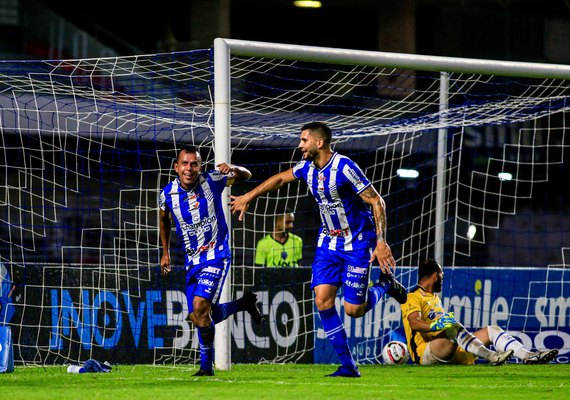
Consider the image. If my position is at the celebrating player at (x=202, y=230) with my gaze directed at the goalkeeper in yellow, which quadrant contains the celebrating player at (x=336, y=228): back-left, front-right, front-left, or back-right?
front-right

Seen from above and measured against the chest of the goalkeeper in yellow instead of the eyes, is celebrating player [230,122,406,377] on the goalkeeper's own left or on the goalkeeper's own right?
on the goalkeeper's own right

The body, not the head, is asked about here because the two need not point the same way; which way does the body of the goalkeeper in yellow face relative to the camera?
to the viewer's right

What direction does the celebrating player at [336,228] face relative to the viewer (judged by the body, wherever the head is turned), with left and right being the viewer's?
facing the viewer and to the left of the viewer

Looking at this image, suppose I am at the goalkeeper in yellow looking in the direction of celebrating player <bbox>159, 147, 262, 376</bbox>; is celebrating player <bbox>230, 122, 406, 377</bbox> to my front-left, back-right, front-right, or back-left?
front-left

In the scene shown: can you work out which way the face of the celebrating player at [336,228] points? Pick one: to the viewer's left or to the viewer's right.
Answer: to the viewer's left

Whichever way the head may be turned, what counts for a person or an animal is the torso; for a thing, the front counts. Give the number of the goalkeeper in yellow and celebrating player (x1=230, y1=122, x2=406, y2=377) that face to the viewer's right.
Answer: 1

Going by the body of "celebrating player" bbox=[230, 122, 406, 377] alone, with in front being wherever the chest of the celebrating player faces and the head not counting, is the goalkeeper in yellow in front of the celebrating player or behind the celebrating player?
behind

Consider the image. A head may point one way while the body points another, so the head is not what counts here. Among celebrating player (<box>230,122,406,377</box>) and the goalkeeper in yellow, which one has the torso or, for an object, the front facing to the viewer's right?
the goalkeeper in yellow

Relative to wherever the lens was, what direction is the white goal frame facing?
facing the viewer and to the right of the viewer
